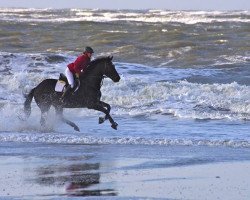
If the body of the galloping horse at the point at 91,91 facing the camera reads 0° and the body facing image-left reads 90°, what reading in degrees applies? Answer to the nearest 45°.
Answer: approximately 270°

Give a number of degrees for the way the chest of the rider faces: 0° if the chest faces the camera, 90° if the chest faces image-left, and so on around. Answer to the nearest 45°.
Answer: approximately 270°
